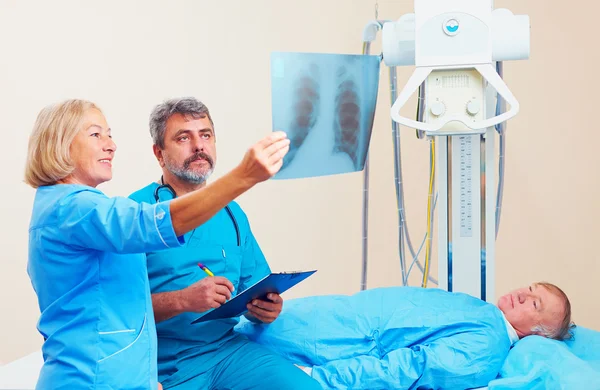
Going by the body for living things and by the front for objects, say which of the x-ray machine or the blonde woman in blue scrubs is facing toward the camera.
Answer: the x-ray machine

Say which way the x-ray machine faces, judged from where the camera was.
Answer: facing the viewer

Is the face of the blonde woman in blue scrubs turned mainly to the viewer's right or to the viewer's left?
to the viewer's right

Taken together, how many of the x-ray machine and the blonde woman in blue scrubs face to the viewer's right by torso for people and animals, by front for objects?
1

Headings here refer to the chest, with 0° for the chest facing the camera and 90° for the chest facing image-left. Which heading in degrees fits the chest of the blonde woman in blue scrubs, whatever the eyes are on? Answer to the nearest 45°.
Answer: approximately 270°

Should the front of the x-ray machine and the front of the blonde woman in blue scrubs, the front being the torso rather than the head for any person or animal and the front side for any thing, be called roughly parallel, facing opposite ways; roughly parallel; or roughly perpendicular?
roughly perpendicular

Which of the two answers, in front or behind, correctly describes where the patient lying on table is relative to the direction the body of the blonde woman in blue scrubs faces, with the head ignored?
in front

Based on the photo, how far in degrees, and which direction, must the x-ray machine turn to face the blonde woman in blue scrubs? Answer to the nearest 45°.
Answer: approximately 45° to its right

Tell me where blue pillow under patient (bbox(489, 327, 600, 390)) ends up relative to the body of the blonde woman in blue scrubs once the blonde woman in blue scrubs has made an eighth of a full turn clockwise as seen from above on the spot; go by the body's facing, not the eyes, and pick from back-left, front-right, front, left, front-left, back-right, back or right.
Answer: front-left
